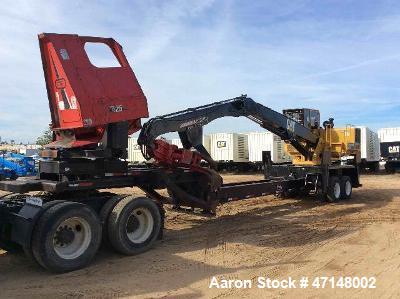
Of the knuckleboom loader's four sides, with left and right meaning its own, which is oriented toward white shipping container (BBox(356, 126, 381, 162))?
back

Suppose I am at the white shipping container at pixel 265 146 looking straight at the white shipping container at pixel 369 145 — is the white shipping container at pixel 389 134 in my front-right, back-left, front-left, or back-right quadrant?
front-left

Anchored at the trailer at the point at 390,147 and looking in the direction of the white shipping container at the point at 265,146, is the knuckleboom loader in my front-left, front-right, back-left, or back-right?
front-left

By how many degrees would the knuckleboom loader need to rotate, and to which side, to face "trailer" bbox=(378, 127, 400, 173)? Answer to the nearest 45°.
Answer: approximately 180°

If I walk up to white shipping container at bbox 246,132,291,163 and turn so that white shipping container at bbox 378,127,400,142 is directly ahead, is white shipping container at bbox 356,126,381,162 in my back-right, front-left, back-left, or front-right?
front-right

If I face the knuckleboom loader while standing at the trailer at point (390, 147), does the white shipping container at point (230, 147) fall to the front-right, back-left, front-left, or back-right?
front-right

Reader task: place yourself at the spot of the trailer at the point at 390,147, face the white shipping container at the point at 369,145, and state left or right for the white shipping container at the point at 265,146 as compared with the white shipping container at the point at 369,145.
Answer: right
